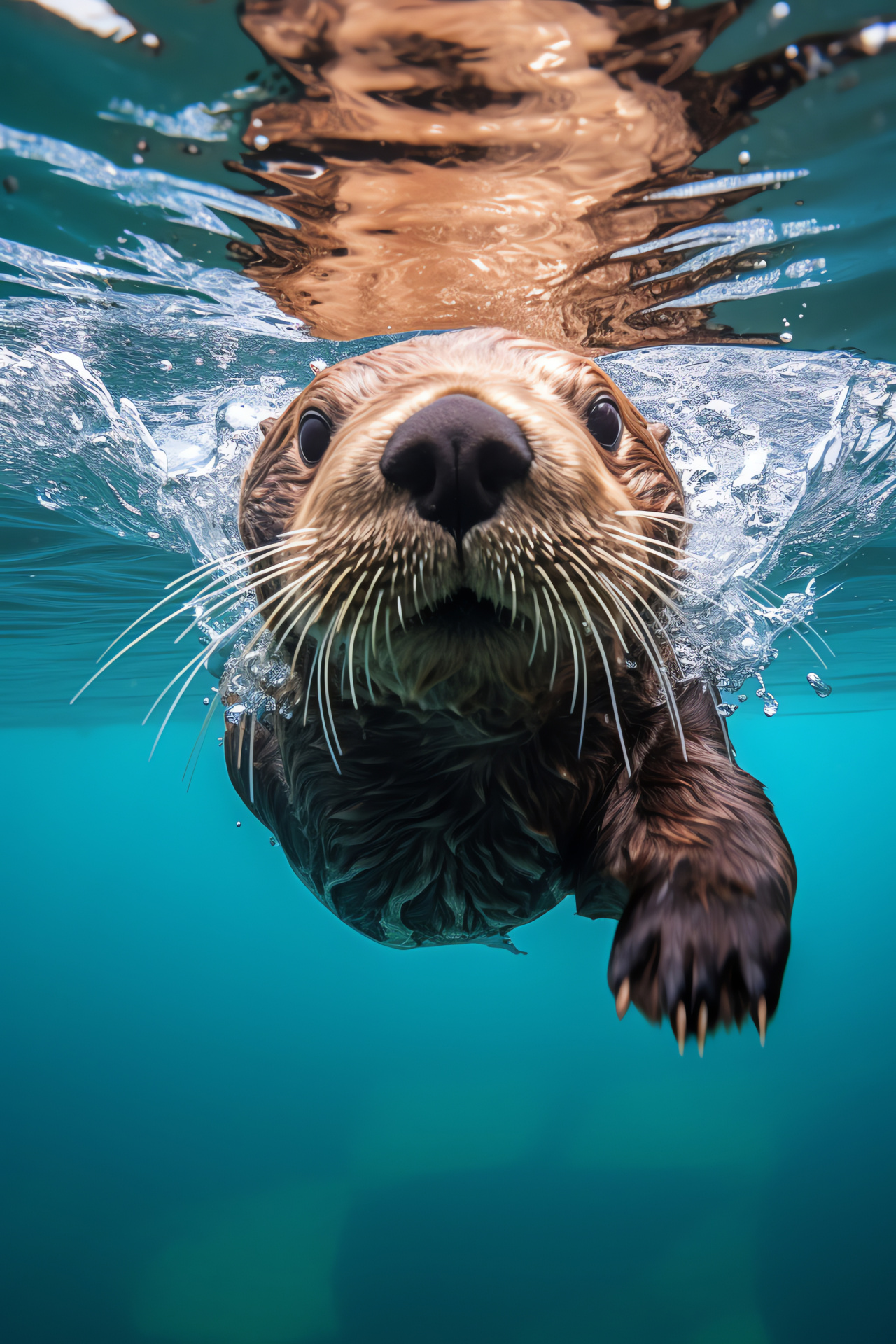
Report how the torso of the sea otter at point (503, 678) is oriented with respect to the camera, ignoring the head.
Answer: toward the camera
